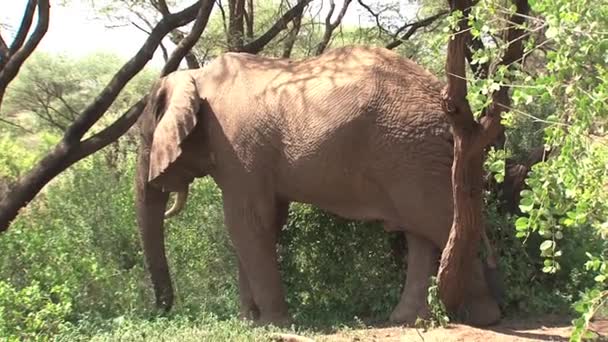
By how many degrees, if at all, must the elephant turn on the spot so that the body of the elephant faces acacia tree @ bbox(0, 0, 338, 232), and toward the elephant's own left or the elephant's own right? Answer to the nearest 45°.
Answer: approximately 45° to the elephant's own right

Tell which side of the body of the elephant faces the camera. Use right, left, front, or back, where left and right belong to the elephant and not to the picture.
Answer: left
